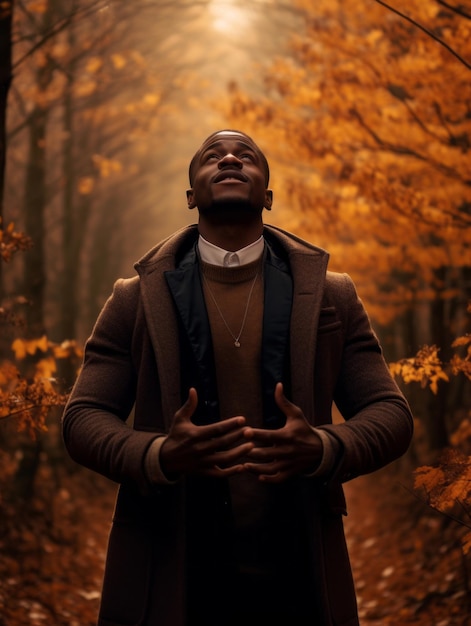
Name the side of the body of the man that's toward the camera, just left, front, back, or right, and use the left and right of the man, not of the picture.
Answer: front

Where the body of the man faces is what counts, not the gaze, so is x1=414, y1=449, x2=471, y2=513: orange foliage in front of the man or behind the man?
behind

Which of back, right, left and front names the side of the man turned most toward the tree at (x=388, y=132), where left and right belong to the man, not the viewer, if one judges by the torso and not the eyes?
back
